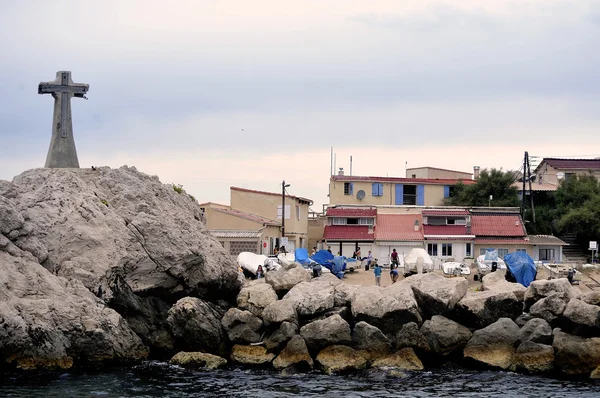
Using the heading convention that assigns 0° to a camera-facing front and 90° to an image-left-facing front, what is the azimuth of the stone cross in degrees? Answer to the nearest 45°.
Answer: approximately 0°

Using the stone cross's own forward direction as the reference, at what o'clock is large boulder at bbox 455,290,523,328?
The large boulder is roughly at 10 o'clock from the stone cross.

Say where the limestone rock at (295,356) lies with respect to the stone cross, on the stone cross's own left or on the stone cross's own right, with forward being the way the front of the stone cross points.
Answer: on the stone cross's own left

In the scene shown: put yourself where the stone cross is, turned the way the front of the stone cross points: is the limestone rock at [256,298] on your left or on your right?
on your left

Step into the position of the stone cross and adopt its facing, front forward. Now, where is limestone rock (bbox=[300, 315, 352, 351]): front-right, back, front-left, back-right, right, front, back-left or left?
front-left

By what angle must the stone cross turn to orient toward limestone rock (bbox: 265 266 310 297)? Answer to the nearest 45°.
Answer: approximately 90° to its left

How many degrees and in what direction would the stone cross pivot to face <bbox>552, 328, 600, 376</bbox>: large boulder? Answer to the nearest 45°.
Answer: approximately 45° to its left

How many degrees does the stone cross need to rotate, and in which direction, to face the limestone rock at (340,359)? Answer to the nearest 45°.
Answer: approximately 45° to its left

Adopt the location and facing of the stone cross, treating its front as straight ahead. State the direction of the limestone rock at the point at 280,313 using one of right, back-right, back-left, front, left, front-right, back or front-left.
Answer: front-left
